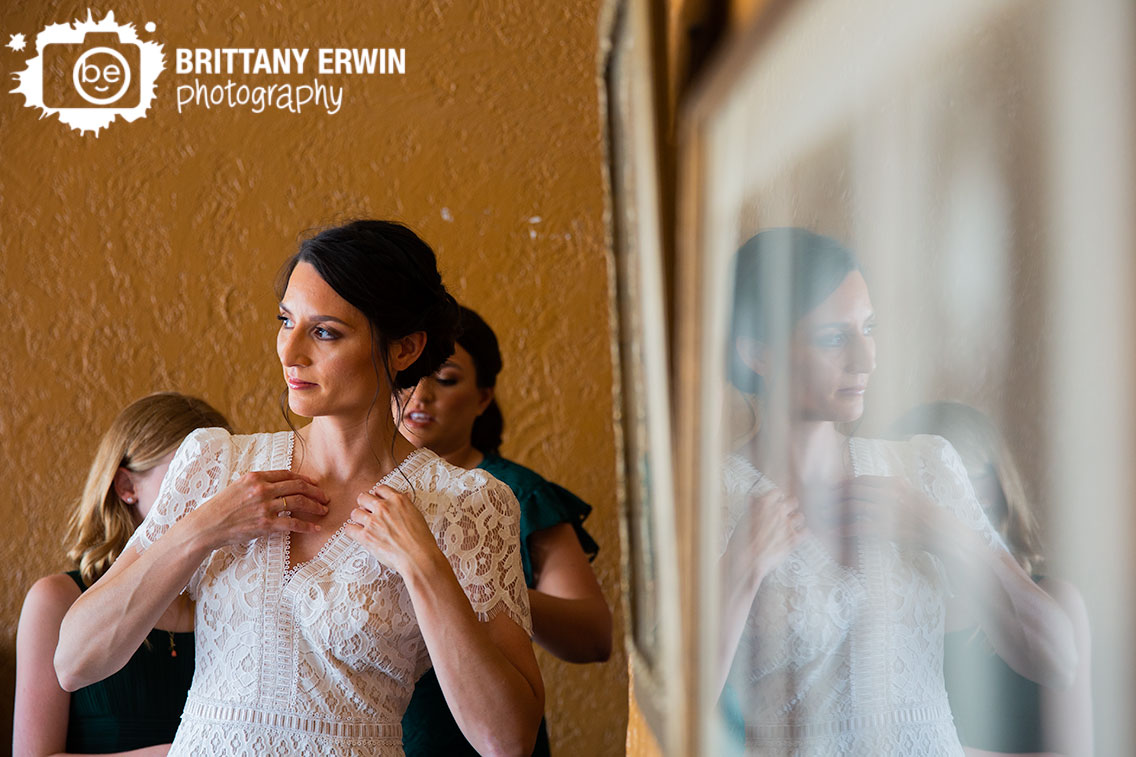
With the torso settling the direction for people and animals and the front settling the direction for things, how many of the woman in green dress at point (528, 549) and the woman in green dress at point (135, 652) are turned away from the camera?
0

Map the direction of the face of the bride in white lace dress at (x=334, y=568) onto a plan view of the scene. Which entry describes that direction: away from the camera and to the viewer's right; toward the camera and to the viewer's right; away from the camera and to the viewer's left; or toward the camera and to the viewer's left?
toward the camera and to the viewer's left

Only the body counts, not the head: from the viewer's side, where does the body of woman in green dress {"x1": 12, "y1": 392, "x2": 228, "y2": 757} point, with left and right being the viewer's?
facing the viewer and to the right of the viewer

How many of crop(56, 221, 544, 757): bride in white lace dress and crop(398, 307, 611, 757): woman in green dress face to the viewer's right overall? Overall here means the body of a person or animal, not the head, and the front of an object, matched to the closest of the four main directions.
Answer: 0

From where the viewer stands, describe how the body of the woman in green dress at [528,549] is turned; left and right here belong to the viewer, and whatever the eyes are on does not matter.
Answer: facing the viewer and to the left of the viewer

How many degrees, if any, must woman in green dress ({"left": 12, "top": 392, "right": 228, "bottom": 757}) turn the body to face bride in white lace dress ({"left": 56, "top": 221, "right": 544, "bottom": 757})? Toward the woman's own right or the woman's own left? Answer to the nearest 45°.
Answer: approximately 45° to the woman's own right
